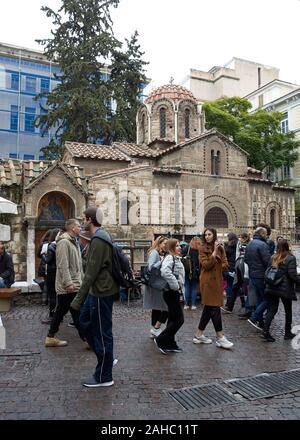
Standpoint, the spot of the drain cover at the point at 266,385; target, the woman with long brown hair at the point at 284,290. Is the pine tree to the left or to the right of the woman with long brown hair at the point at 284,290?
left

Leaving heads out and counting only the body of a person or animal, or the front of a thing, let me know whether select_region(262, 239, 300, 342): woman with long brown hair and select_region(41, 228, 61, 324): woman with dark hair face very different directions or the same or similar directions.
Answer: same or similar directions

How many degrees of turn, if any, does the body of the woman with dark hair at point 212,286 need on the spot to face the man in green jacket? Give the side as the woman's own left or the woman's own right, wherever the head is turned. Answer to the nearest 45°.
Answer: approximately 90° to the woman's own right

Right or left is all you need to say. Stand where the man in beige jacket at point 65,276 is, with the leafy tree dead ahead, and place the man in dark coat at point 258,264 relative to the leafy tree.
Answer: right
